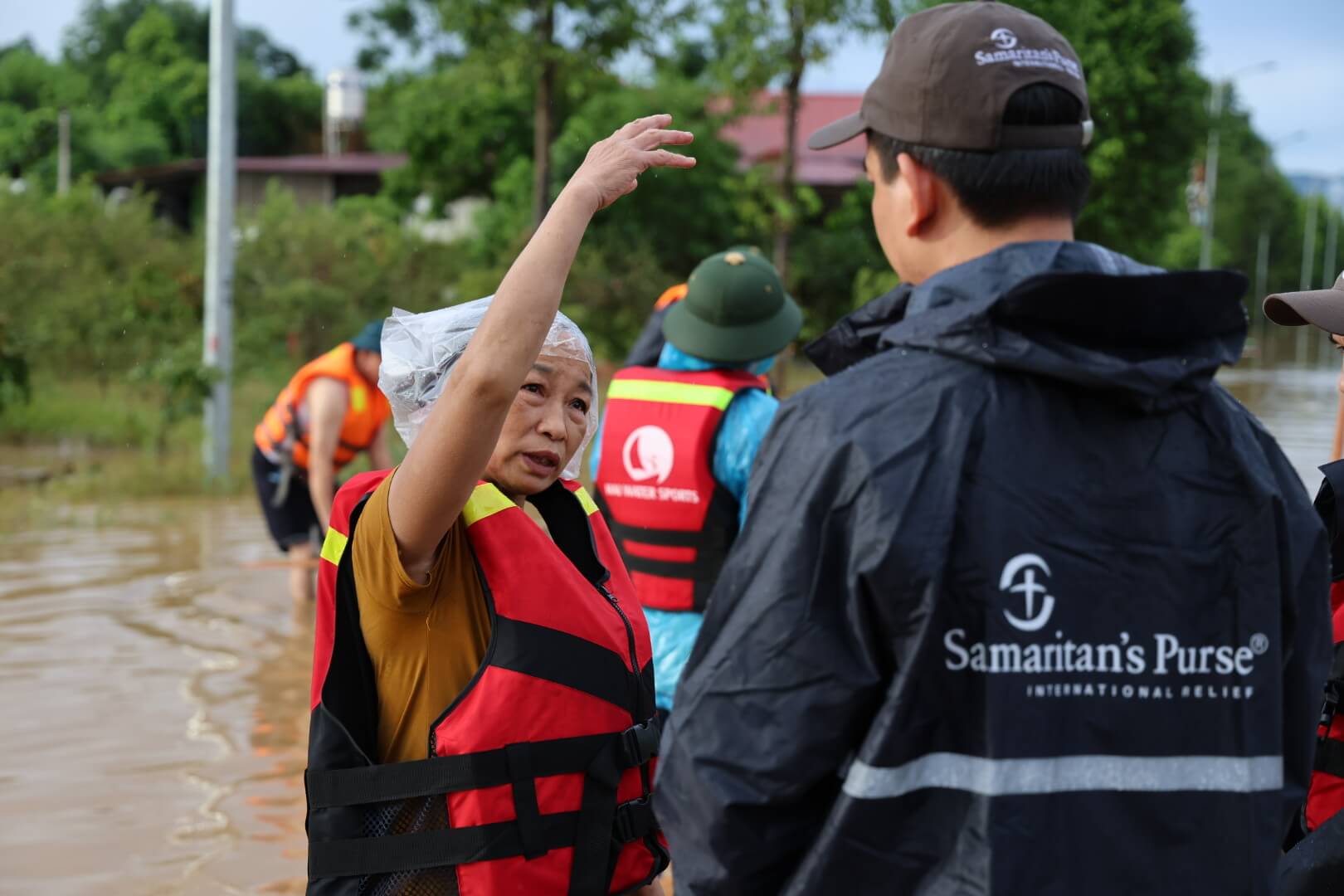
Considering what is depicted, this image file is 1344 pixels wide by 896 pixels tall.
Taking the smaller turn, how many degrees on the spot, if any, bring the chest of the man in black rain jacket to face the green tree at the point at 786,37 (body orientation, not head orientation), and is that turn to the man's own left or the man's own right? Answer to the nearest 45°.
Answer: approximately 45° to the man's own right

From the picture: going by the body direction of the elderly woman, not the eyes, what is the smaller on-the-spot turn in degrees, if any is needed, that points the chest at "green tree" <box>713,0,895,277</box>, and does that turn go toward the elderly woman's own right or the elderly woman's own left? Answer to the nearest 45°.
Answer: approximately 135° to the elderly woman's own left

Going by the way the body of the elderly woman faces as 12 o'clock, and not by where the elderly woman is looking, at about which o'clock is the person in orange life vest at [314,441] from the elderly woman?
The person in orange life vest is roughly at 7 o'clock from the elderly woman.

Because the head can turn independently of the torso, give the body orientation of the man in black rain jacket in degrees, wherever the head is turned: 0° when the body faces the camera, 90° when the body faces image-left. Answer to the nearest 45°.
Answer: approximately 135°

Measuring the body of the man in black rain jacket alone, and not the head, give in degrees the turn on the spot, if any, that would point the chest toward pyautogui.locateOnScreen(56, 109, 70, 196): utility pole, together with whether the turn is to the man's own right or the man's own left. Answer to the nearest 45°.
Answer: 0° — they already face it

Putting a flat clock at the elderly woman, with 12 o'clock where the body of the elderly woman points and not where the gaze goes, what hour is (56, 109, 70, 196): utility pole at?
The utility pole is roughly at 7 o'clock from the elderly woman.

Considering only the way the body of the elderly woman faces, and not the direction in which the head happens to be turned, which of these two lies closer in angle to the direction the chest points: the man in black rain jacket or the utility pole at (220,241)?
the man in black rain jacket

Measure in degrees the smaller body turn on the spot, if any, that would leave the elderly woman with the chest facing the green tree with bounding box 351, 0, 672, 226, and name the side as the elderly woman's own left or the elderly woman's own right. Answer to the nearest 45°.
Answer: approximately 135° to the elderly woman's own left

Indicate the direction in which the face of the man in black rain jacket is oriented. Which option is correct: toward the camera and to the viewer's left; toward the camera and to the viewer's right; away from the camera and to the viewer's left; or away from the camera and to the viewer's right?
away from the camera and to the viewer's left

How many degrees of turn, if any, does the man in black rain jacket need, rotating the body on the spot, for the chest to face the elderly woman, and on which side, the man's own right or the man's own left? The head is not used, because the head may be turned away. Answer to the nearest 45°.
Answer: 0° — they already face them

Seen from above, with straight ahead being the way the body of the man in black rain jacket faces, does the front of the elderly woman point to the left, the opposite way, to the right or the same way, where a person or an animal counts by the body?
the opposite way

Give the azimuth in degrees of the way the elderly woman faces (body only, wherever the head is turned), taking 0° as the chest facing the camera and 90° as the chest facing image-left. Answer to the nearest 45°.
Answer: approximately 315°
